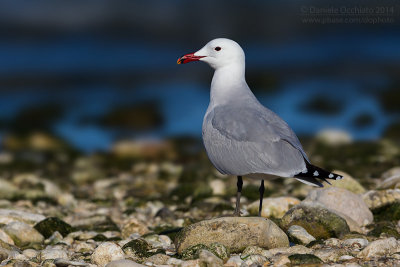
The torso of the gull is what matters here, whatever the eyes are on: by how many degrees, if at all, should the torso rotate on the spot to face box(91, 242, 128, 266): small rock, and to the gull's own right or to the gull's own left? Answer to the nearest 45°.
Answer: approximately 45° to the gull's own left

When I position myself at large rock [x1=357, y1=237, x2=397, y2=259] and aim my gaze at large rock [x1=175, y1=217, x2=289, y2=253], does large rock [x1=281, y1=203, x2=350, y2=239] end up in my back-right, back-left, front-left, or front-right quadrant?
front-right

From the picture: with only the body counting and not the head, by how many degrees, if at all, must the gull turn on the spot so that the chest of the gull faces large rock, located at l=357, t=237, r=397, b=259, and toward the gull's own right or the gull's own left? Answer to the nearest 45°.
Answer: approximately 135° to the gull's own left

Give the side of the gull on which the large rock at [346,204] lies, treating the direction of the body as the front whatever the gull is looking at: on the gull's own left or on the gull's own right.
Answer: on the gull's own right

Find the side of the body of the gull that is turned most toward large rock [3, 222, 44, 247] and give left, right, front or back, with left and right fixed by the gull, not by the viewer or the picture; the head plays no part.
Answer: front

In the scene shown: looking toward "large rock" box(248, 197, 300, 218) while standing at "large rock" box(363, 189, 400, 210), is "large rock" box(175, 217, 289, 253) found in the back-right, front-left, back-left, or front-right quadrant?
front-left

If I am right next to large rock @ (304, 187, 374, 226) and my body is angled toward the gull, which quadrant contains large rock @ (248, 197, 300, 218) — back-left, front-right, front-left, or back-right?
front-right

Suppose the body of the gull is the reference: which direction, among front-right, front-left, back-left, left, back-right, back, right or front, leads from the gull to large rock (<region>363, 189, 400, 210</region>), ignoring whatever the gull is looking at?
back-right

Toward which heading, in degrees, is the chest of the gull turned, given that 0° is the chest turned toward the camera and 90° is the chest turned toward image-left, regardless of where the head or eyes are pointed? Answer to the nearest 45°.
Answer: approximately 90°
